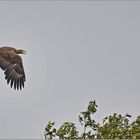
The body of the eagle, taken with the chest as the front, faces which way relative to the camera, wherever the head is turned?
to the viewer's right
